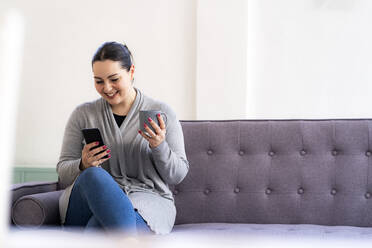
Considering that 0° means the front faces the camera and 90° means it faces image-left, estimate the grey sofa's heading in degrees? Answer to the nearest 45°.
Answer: approximately 0°
